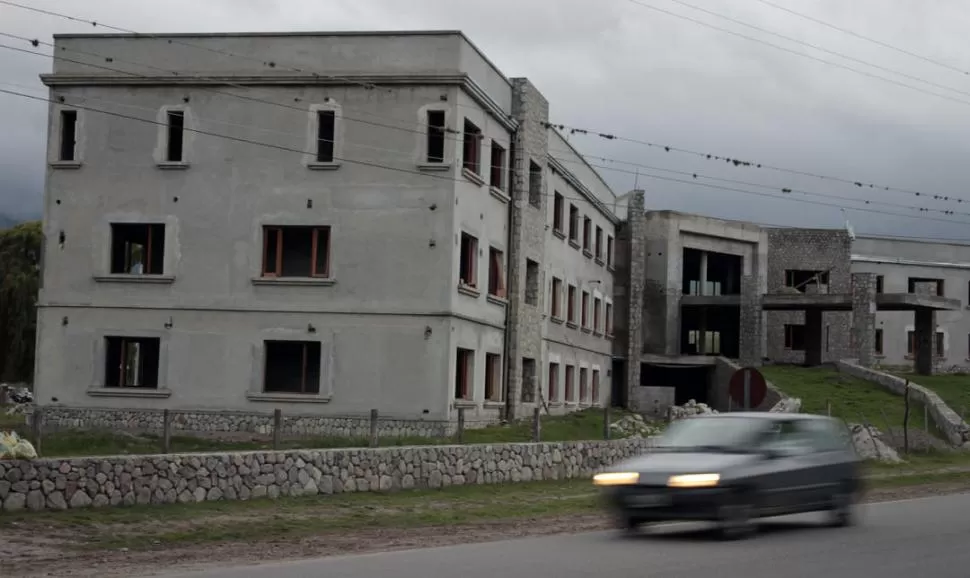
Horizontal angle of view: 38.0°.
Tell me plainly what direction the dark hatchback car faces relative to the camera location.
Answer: facing the viewer and to the left of the viewer

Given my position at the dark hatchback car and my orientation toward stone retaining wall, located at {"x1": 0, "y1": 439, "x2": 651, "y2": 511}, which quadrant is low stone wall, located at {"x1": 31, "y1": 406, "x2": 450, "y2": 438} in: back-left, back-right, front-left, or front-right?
front-right

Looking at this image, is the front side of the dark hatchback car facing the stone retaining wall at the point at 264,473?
no

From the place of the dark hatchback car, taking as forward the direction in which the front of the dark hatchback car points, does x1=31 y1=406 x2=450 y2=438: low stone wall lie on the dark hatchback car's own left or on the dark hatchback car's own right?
on the dark hatchback car's own right
